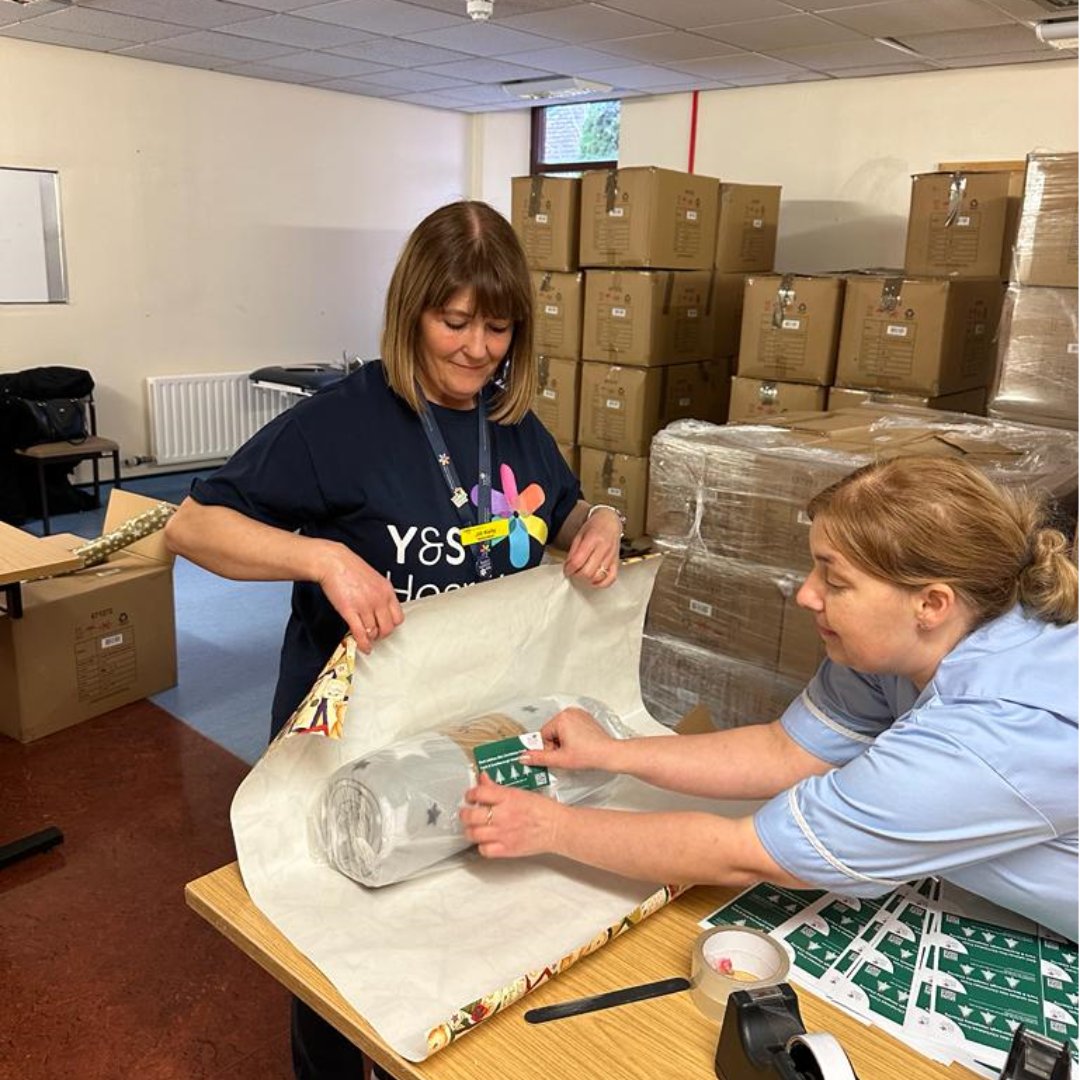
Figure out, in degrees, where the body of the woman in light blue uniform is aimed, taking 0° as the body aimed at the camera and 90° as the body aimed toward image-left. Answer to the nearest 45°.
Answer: approximately 90°

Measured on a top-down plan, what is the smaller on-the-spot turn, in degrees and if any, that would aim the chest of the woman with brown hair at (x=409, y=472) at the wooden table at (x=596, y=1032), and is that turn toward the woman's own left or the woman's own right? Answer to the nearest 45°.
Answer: approximately 45° to the woman's own right

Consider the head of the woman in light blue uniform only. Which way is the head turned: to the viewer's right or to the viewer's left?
to the viewer's left

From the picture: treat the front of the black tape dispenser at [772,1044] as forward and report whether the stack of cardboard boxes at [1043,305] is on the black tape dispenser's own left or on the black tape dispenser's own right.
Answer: on the black tape dispenser's own right

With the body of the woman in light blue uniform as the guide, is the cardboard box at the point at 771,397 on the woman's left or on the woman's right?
on the woman's right

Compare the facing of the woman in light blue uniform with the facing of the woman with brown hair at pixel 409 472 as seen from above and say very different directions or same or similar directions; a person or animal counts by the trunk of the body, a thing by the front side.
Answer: very different directions

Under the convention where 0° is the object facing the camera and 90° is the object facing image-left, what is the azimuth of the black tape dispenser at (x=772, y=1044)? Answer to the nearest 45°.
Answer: approximately 135°

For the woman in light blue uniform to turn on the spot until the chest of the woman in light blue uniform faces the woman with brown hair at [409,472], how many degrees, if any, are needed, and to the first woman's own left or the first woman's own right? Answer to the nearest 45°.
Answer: approximately 45° to the first woman's own right

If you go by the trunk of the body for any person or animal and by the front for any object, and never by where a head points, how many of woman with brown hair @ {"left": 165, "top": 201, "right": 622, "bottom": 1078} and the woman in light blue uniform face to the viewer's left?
1

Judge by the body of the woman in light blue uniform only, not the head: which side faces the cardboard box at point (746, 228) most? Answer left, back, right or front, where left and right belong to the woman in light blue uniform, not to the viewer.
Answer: right

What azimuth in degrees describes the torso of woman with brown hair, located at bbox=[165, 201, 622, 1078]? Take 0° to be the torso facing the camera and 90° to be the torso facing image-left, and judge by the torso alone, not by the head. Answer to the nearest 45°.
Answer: approximately 315°
